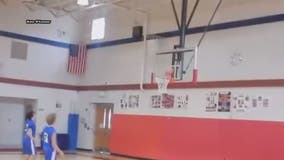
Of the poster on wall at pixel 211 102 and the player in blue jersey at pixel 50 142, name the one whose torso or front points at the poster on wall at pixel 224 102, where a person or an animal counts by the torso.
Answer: the player in blue jersey

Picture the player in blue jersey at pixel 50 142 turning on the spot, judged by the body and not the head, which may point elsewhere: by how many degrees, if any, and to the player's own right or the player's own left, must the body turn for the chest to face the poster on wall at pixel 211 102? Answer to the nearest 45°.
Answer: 0° — they already face it

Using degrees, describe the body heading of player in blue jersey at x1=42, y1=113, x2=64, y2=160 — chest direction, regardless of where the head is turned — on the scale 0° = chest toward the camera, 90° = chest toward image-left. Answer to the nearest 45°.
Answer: approximately 225°

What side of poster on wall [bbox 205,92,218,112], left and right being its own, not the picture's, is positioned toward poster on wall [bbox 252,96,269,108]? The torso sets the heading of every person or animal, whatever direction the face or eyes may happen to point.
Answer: left

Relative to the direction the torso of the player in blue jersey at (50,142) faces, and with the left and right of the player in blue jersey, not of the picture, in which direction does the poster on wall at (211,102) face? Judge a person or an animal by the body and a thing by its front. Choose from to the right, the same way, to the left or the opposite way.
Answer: the opposite way

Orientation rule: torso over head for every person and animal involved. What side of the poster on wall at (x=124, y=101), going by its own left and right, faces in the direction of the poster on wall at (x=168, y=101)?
left

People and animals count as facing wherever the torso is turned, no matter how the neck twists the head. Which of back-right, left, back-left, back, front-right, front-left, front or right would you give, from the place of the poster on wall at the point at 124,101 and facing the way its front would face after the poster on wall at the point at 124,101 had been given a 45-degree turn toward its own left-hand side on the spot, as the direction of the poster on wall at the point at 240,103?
front-left

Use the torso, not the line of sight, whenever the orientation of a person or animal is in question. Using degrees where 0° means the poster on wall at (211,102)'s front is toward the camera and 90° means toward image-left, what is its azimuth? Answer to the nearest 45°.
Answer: approximately 45°

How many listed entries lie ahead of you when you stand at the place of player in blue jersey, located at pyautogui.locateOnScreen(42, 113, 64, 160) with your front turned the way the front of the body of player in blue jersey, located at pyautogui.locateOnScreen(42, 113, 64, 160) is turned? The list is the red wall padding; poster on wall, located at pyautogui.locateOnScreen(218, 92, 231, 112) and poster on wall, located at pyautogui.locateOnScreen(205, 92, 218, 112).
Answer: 3

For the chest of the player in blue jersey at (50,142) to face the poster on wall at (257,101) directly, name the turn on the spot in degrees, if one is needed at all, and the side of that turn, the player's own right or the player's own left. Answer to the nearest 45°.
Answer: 0° — they already face it

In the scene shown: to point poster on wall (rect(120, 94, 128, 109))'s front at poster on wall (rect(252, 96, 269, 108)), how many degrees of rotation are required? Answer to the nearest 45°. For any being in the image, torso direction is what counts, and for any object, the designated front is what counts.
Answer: approximately 90° to its left

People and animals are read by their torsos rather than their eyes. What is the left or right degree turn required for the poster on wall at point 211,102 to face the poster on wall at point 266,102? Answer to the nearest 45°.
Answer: approximately 90° to its left

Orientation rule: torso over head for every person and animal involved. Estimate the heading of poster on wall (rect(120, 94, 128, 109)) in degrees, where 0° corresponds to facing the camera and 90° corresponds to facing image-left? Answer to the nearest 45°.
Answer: approximately 45°
